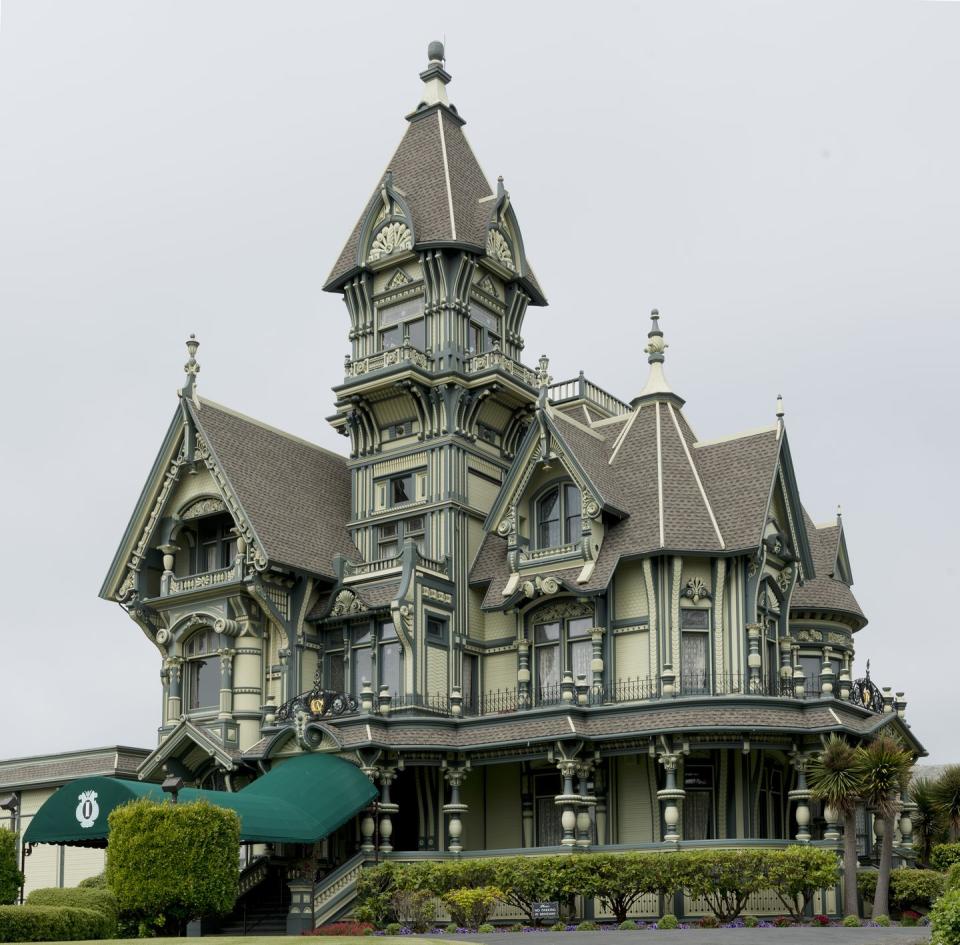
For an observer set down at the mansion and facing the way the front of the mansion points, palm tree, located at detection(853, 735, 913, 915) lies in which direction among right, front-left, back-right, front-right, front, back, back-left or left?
left

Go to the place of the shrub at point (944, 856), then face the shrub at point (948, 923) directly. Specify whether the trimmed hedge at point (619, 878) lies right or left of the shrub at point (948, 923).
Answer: right

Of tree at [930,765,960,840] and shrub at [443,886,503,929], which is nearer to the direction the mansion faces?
the shrub

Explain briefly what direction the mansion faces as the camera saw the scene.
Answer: facing the viewer and to the left of the viewer

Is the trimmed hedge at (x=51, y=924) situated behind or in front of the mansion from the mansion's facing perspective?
in front

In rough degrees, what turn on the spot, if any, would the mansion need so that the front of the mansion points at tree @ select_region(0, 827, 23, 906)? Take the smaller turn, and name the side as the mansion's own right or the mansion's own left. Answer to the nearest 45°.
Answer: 0° — it already faces it

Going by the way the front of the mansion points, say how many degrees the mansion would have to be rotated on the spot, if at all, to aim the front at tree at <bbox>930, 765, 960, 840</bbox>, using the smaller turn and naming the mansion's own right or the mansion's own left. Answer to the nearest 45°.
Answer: approximately 135° to the mansion's own left

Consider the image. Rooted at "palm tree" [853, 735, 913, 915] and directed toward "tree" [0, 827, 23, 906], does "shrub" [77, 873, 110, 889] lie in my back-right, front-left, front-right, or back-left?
front-right

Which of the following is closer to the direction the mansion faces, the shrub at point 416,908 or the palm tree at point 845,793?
the shrub

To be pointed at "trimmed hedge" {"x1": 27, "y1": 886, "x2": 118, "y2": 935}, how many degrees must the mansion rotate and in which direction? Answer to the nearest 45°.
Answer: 0° — it already faces it

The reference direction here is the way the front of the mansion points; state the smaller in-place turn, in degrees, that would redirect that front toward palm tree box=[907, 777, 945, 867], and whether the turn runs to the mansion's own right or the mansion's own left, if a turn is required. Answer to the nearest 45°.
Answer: approximately 135° to the mansion's own left

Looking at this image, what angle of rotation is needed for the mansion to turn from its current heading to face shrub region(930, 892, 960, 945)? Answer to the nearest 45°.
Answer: approximately 45° to its left
